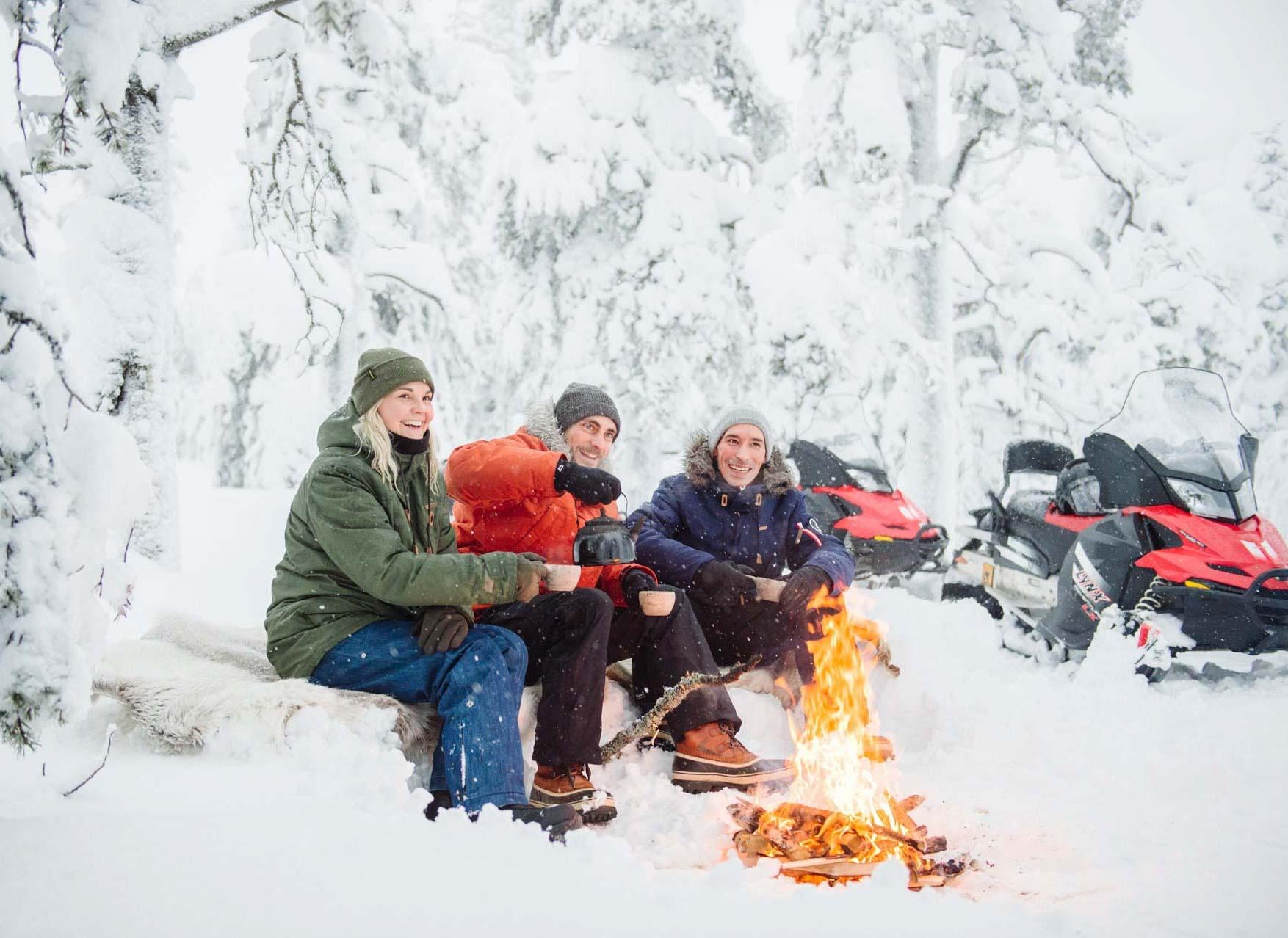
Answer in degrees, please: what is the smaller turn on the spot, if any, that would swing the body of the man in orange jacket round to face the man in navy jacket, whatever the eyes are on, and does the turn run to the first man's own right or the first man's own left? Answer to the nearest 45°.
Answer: approximately 90° to the first man's own left

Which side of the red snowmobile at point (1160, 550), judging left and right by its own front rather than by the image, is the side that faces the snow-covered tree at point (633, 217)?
back

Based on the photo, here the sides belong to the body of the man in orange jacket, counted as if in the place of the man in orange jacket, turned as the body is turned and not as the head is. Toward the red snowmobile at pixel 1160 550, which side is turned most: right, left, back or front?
left

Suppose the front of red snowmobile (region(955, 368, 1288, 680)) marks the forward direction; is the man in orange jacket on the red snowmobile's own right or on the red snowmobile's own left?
on the red snowmobile's own right

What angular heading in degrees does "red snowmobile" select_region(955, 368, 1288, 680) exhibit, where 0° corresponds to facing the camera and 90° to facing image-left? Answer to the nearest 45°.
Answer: approximately 315°

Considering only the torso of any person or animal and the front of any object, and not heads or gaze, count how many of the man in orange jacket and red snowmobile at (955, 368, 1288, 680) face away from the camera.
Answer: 0

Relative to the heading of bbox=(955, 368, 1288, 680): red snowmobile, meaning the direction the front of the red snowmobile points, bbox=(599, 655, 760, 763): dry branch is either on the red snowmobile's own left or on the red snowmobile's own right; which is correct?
on the red snowmobile's own right
